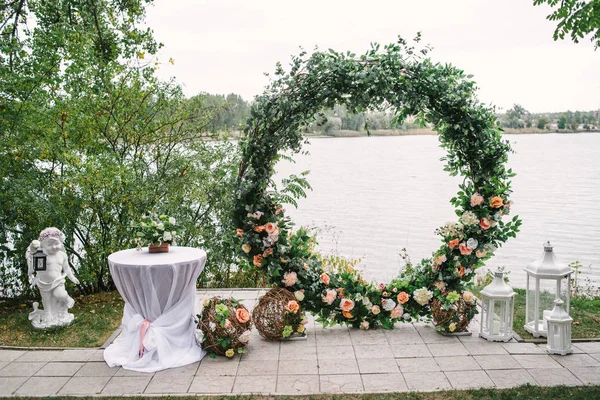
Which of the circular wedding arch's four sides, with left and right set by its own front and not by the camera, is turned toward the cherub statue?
right

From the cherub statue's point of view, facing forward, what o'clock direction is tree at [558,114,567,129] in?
The tree is roughly at 8 o'clock from the cherub statue.

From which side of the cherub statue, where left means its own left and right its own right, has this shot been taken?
front

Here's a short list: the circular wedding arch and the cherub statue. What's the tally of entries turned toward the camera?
2

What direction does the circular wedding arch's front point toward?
toward the camera

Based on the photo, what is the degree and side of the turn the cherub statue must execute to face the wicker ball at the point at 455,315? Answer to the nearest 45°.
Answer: approximately 45° to its left

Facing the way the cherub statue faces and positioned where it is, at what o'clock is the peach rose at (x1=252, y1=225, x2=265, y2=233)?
The peach rose is roughly at 10 o'clock from the cherub statue.

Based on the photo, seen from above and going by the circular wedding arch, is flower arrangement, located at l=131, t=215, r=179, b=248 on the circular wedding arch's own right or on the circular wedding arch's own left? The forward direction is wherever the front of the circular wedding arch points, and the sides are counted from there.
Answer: on the circular wedding arch's own right

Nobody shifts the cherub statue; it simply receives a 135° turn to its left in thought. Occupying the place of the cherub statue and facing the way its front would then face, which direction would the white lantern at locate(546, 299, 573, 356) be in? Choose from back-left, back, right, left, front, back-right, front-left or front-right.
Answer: right

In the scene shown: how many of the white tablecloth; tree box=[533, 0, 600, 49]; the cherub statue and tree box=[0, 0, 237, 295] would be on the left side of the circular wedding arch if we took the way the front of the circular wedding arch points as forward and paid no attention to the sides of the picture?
1

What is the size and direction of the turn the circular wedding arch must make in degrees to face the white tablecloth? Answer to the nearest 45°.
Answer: approximately 45° to its right

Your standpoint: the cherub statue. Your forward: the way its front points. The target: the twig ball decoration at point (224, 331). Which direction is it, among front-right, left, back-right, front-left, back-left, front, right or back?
front-left

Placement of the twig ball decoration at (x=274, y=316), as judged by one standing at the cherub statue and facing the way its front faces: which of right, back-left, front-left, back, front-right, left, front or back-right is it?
front-left
